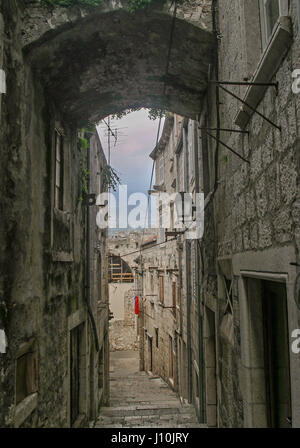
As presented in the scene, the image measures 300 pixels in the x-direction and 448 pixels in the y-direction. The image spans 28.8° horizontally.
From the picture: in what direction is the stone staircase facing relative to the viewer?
toward the camera

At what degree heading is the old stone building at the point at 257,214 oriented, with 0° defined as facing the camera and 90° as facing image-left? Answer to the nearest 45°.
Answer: approximately 90°

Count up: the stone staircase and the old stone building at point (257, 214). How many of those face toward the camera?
1

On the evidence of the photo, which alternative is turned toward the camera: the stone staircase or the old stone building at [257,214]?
the stone staircase
